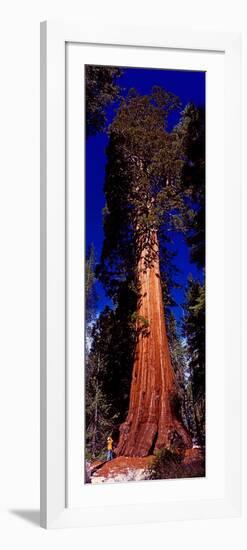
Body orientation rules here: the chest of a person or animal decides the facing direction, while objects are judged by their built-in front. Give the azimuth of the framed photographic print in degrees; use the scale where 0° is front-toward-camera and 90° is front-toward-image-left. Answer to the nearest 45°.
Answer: approximately 315°
